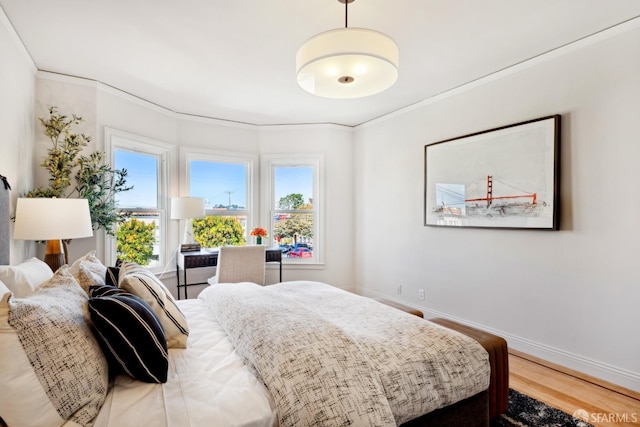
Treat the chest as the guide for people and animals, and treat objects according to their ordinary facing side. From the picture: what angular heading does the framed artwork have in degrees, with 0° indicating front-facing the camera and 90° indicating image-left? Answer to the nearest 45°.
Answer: approximately 45°

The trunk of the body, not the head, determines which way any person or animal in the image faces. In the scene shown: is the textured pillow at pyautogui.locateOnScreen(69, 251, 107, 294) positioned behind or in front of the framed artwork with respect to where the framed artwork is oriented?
in front

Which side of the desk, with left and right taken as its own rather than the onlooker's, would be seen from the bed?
front

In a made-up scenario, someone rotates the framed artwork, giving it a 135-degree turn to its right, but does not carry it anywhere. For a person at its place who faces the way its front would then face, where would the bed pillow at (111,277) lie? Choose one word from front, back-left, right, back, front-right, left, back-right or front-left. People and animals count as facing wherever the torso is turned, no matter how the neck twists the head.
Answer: back-left

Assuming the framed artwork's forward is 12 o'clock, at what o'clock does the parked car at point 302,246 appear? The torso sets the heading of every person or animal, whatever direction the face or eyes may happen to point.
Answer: The parked car is roughly at 2 o'clock from the framed artwork.

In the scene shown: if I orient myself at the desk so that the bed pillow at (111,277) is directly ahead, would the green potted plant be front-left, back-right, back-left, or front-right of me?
front-right

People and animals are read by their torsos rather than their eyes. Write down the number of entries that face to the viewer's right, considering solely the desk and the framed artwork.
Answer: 0

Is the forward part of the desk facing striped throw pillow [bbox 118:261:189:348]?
yes

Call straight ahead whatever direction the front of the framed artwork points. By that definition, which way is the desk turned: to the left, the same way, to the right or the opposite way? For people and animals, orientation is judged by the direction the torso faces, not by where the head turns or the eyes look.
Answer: to the left

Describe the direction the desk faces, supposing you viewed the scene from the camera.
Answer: facing the viewer

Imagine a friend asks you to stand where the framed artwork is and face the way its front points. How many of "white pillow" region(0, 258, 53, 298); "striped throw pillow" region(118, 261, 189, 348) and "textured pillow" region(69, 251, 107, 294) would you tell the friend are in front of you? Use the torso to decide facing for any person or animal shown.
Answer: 3

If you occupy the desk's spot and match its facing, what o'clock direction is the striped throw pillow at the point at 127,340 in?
The striped throw pillow is roughly at 12 o'clock from the desk.

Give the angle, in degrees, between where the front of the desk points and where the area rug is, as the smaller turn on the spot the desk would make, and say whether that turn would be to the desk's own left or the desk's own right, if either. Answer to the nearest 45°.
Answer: approximately 45° to the desk's own left

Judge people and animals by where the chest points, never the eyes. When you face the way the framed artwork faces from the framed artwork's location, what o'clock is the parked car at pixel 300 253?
The parked car is roughly at 2 o'clock from the framed artwork.

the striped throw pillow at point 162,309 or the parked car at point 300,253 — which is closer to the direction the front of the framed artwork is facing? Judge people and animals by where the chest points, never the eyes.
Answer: the striped throw pillow
